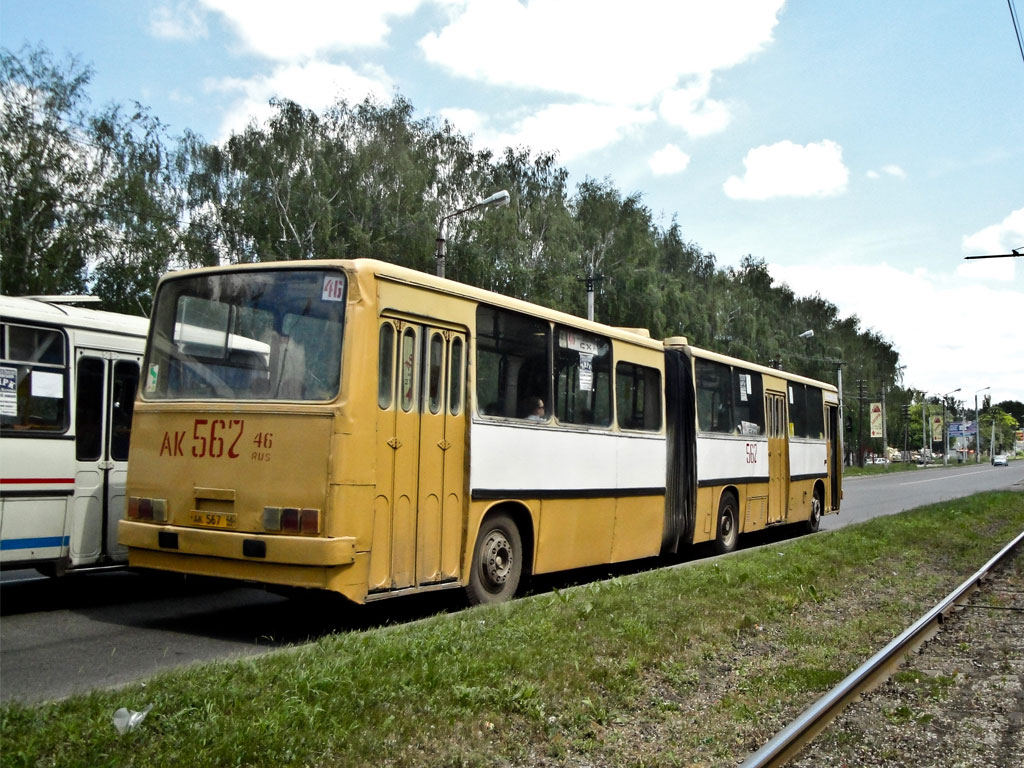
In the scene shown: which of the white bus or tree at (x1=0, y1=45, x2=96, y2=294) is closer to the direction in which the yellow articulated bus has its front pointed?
the tree

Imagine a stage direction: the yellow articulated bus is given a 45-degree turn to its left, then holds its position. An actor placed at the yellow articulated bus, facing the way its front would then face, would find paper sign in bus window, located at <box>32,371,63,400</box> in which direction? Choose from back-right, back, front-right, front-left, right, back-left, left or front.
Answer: left

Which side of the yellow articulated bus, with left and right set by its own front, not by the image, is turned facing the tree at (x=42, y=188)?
left

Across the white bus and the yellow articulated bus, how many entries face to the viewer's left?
0

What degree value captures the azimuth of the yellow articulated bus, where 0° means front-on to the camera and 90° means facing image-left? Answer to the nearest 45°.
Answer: approximately 225°

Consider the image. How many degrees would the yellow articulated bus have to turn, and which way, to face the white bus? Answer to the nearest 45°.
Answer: approximately 135° to its left

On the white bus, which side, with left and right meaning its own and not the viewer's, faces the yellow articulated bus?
front

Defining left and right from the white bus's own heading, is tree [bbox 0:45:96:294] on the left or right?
on its left

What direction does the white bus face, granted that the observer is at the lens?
facing away from the viewer and to the right of the viewer

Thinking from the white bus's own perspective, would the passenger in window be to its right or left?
on its right
